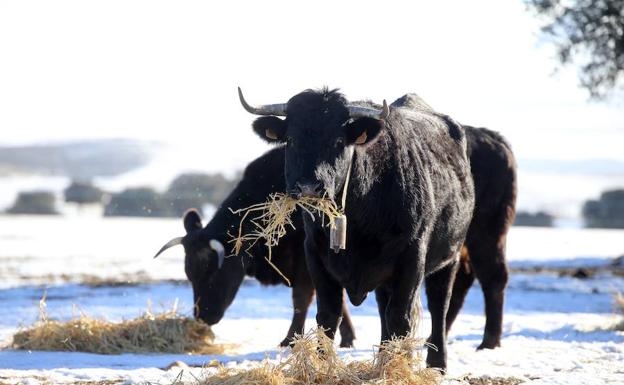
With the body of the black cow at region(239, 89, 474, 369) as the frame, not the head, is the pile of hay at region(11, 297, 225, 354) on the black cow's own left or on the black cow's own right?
on the black cow's own right

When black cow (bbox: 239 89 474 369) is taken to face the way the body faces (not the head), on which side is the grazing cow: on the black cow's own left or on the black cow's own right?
on the black cow's own right

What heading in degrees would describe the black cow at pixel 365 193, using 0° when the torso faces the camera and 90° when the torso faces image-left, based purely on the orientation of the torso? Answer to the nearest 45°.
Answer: approximately 45°

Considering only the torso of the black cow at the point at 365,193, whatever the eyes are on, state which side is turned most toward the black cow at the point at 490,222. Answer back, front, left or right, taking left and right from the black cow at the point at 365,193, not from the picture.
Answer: back
